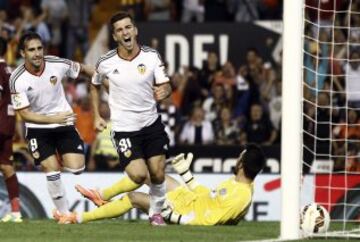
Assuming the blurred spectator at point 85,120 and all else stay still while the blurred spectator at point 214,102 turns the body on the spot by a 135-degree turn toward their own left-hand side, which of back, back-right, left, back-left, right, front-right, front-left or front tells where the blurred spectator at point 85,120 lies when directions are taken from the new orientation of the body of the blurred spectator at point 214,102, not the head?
back-left

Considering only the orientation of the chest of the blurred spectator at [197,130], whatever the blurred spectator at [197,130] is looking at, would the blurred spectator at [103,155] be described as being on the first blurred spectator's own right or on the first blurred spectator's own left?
on the first blurred spectator's own right

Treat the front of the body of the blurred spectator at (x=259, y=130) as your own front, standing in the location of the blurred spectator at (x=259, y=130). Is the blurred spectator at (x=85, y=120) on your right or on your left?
on your right

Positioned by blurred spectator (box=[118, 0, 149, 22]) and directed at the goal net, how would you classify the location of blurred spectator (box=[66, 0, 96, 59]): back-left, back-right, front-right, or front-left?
back-right

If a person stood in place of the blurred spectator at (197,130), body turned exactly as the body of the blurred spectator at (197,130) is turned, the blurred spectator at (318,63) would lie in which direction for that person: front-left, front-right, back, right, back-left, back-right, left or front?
left

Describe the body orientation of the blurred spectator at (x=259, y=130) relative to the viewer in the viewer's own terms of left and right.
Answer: facing the viewer

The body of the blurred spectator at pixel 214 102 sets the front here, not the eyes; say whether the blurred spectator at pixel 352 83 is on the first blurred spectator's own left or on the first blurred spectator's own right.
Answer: on the first blurred spectator's own left
